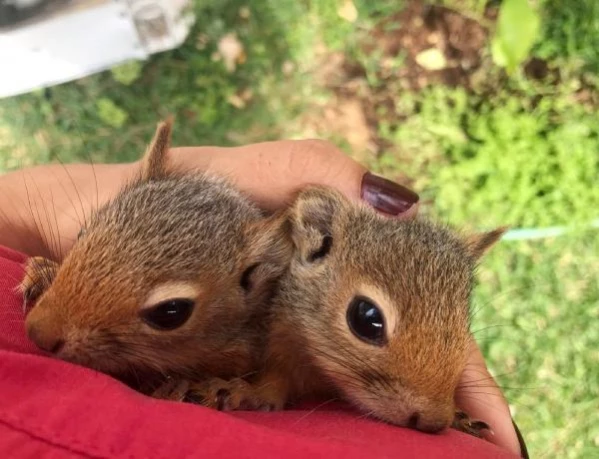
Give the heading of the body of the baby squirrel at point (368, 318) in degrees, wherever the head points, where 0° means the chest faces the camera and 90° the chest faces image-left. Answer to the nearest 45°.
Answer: approximately 315°

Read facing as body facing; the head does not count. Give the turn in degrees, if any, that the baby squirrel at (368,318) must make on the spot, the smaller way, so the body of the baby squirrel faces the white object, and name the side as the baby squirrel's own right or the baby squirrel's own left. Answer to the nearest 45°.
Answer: approximately 180°

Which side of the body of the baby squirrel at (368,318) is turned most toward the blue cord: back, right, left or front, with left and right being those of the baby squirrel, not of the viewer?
left
